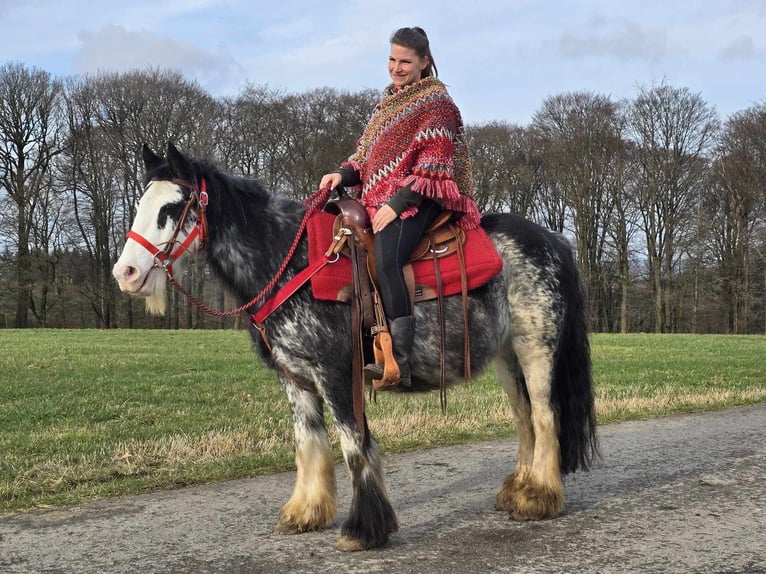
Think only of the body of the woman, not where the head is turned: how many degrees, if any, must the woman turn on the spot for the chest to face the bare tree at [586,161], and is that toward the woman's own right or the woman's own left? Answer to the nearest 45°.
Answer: approximately 135° to the woman's own right

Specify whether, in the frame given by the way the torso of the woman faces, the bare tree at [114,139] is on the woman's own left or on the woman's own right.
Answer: on the woman's own right

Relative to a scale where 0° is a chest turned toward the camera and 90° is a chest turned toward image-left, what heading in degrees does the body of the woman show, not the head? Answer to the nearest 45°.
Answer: approximately 45°

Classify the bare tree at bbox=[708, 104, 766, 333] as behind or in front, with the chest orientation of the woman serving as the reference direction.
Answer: behind

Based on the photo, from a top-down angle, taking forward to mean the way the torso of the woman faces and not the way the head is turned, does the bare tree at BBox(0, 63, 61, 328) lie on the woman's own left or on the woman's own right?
on the woman's own right

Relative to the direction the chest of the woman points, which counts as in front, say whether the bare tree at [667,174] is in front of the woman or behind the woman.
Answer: behind

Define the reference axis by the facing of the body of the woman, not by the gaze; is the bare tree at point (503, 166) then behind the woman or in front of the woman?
behind
